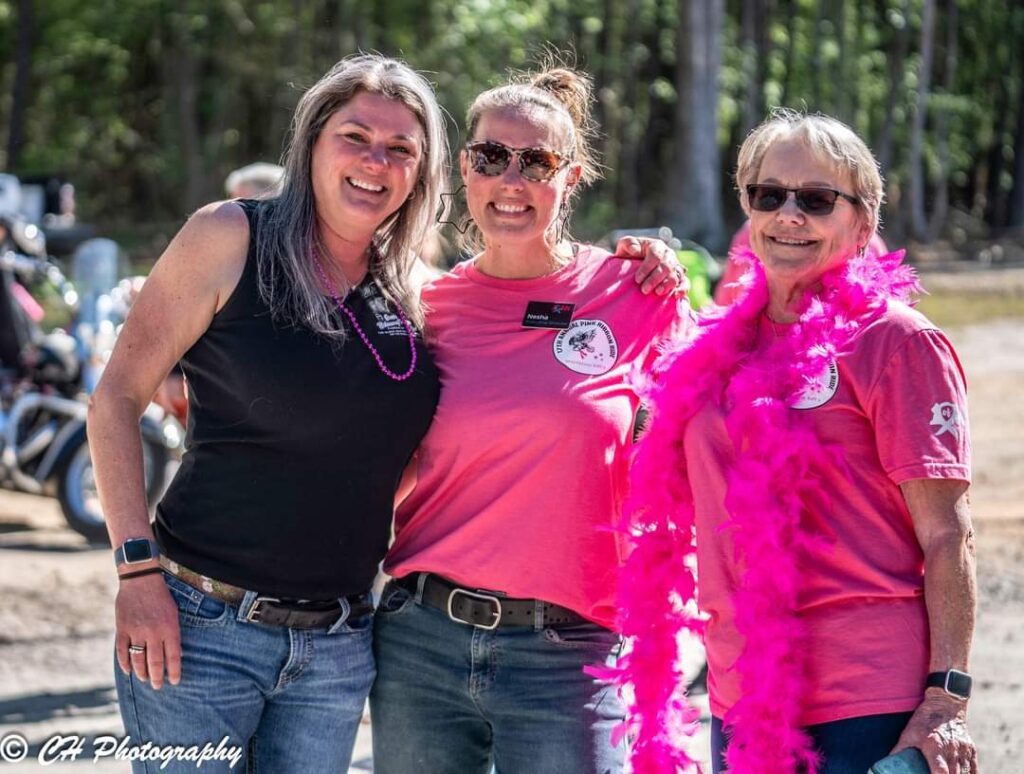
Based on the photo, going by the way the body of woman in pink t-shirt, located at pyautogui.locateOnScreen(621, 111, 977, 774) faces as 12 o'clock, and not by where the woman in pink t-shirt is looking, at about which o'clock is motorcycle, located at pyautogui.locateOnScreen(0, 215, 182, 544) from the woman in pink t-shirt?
The motorcycle is roughly at 3 o'clock from the woman in pink t-shirt.

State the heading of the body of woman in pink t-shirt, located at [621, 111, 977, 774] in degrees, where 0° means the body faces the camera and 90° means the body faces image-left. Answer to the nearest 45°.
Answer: approximately 45°

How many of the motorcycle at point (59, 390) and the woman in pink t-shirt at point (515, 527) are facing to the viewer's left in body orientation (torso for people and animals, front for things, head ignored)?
0

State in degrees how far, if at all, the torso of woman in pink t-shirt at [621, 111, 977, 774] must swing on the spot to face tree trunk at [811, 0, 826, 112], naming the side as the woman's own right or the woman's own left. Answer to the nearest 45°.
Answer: approximately 135° to the woman's own right

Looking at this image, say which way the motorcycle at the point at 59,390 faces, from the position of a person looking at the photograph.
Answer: facing the viewer and to the right of the viewer

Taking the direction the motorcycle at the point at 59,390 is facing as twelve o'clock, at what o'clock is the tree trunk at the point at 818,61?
The tree trunk is roughly at 9 o'clock from the motorcycle.

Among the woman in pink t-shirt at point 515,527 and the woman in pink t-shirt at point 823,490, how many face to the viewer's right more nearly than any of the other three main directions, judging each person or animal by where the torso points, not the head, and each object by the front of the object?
0

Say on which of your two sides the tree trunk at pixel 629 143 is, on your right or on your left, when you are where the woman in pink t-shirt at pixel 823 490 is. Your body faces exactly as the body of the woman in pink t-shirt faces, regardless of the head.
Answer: on your right

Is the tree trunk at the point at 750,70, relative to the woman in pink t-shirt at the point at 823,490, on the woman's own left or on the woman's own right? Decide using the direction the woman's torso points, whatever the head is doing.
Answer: on the woman's own right

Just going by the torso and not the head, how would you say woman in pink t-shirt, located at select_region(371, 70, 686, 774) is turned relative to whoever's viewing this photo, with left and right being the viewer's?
facing the viewer
